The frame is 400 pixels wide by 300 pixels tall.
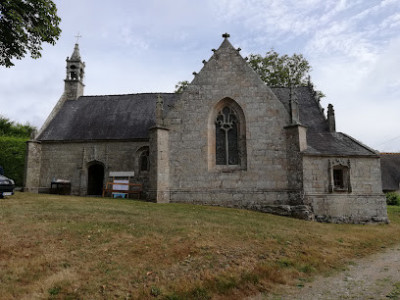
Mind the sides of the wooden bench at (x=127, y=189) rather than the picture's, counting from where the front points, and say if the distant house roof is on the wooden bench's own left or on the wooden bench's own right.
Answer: on the wooden bench's own left

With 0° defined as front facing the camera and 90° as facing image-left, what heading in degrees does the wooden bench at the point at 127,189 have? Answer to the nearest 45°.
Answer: approximately 0°

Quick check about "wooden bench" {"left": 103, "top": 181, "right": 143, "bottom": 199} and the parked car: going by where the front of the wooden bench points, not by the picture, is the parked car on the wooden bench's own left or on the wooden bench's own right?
on the wooden bench's own right

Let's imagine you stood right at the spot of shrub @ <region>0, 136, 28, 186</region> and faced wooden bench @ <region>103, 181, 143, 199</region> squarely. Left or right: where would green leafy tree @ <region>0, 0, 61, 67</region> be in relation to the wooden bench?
right

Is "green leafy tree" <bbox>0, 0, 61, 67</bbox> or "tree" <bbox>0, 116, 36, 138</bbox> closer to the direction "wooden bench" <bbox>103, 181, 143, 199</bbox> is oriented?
the green leafy tree

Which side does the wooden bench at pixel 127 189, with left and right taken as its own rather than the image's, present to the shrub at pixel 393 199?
left

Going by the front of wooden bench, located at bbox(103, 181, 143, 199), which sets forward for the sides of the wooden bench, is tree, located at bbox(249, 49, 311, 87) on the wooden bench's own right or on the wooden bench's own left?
on the wooden bench's own left

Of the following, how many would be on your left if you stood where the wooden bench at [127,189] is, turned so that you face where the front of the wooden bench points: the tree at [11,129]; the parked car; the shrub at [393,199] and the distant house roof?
2

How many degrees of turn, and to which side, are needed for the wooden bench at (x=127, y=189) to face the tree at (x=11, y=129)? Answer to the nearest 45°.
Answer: approximately 135° to its right

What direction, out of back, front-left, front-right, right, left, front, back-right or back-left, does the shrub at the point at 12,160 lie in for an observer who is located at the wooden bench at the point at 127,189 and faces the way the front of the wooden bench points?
back-right
